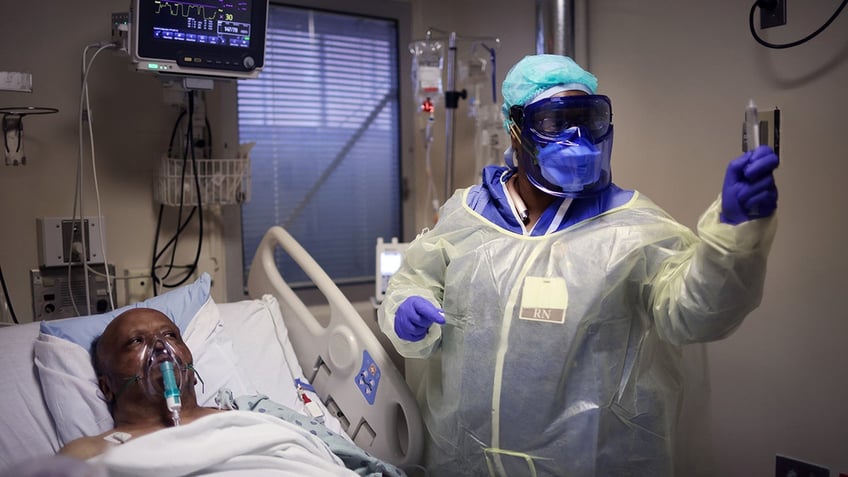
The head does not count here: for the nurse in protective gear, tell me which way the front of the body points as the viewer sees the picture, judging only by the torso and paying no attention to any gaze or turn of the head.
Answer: toward the camera

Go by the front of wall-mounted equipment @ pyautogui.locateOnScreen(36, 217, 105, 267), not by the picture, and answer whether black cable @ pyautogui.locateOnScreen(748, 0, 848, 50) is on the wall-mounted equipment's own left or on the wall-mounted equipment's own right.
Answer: on the wall-mounted equipment's own left

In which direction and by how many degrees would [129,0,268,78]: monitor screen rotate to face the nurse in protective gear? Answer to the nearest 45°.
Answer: approximately 45° to its left

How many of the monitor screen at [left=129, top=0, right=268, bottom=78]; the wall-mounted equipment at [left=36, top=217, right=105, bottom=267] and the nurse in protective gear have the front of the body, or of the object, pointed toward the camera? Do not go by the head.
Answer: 3

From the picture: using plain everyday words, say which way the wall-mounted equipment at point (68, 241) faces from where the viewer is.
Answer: facing the viewer

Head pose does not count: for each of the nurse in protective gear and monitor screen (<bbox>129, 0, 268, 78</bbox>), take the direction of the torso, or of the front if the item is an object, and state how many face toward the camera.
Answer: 2

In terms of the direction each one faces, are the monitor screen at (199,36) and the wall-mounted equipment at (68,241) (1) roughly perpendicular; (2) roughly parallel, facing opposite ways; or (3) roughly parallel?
roughly parallel
